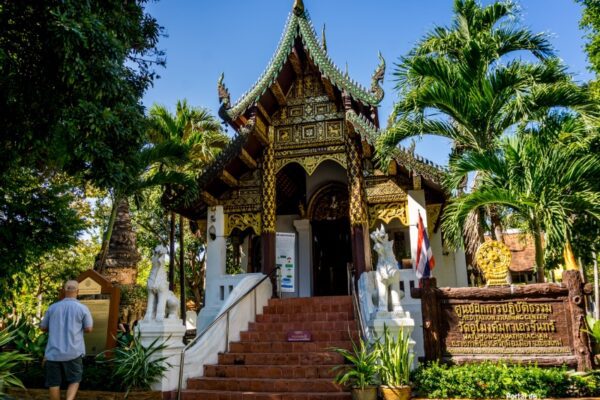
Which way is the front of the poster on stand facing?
toward the camera

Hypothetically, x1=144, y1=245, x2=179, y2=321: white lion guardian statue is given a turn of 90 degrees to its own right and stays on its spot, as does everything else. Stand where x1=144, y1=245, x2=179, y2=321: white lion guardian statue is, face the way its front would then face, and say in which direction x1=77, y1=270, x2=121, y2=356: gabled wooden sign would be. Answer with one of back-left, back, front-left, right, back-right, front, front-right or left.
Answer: front

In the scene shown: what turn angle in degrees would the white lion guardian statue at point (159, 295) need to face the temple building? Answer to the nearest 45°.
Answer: approximately 180°

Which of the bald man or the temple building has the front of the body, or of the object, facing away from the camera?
the bald man

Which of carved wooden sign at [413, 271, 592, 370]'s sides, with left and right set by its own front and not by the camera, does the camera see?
front

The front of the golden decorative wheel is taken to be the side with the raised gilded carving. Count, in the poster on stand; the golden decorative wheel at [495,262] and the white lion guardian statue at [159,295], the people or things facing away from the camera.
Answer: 0

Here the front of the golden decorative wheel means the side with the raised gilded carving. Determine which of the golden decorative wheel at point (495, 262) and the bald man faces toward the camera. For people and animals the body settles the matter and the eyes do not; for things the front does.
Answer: the golden decorative wheel

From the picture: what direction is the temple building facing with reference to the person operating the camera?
facing the viewer

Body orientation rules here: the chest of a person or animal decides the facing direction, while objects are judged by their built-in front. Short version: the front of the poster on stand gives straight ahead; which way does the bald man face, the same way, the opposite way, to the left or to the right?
the opposite way

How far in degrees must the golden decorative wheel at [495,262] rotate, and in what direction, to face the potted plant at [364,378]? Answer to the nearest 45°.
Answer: approximately 45° to its right

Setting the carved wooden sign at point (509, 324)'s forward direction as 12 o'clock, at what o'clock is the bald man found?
The bald man is roughly at 2 o'clock from the carved wooden sign.

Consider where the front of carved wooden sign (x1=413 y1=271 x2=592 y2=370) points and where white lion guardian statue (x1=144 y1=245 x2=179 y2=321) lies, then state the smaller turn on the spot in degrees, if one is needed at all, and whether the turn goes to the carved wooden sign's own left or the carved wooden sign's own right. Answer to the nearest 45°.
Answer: approximately 90° to the carved wooden sign's own right

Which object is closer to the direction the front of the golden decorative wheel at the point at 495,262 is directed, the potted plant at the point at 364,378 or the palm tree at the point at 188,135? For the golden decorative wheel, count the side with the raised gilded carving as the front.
the potted plant

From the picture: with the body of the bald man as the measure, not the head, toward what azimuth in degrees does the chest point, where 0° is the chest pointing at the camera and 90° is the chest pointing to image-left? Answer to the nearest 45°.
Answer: approximately 180°
